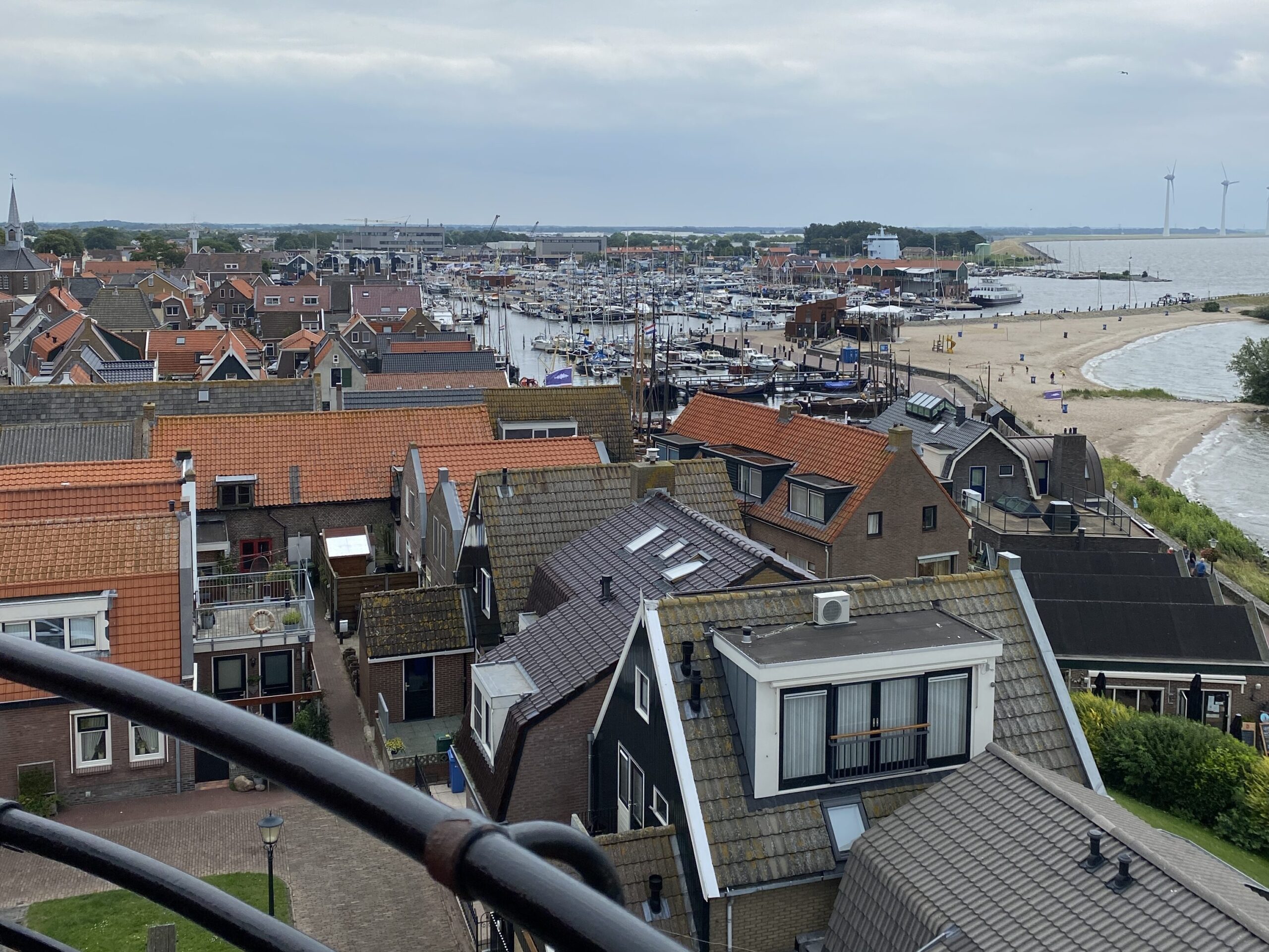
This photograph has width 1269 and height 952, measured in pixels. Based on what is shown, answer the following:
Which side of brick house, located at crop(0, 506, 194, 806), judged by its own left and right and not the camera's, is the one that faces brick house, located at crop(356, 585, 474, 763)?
left

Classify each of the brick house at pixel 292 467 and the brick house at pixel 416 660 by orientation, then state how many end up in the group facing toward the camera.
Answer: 2

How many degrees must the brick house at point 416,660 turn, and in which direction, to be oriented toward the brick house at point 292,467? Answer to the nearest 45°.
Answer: approximately 180°

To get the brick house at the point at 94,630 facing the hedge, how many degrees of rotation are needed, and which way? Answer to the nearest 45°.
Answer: approximately 45° to its left

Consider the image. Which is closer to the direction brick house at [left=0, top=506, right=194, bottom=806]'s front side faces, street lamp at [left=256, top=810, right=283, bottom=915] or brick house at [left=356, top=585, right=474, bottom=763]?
the street lamp

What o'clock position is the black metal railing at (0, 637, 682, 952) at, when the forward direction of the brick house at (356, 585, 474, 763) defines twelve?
The black metal railing is roughly at 12 o'clock from the brick house.

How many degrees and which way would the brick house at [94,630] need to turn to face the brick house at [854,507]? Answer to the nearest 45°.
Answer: approximately 90° to its left

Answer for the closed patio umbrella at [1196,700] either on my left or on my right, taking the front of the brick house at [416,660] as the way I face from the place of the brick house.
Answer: on my left

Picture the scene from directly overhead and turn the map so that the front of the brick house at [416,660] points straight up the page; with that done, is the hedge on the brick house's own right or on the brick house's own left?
on the brick house's own left
